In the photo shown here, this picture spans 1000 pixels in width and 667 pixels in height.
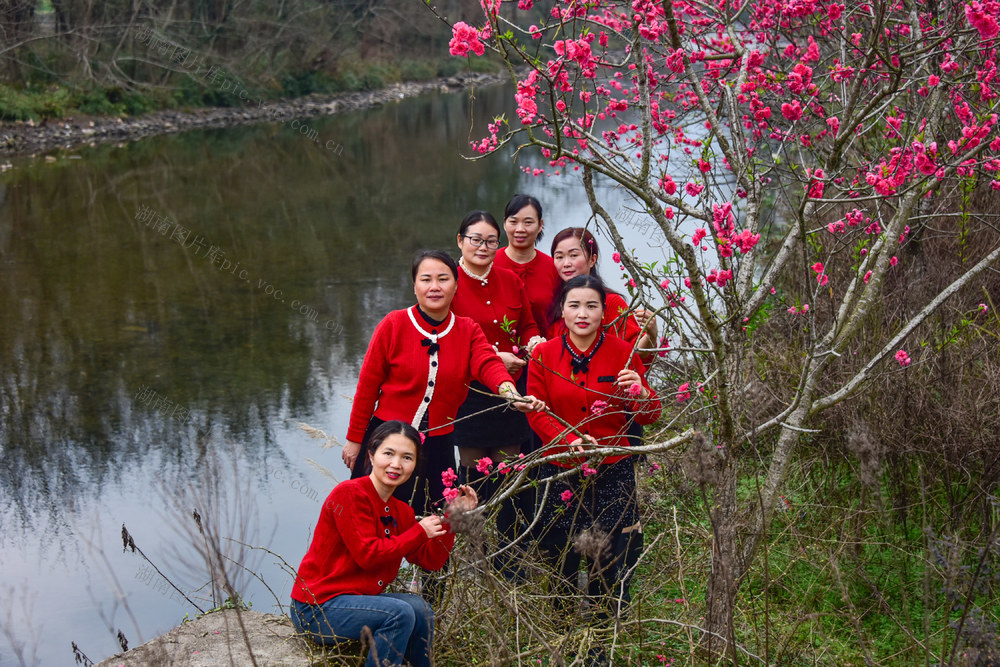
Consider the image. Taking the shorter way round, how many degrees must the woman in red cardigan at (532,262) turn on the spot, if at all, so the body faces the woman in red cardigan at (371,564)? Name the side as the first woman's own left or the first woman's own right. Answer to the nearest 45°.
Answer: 0° — they already face them

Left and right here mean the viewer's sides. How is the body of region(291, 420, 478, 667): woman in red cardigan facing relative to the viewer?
facing the viewer and to the right of the viewer

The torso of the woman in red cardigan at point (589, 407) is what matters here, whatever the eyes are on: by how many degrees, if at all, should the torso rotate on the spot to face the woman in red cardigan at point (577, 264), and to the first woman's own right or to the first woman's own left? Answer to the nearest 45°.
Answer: approximately 180°

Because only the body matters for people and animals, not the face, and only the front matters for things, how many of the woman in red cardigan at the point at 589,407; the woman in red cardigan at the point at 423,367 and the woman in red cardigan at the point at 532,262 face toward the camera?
3

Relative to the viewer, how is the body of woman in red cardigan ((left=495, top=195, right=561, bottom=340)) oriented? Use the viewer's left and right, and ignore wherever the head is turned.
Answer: facing the viewer

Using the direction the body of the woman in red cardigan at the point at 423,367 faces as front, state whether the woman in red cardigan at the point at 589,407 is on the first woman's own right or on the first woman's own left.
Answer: on the first woman's own left

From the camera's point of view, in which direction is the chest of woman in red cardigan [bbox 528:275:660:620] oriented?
toward the camera

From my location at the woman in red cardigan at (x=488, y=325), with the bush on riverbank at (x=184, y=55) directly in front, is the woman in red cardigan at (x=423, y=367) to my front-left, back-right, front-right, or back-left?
back-left

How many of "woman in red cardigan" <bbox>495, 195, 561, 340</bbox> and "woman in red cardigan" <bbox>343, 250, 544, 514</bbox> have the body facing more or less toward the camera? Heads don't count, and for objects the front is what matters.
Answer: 2

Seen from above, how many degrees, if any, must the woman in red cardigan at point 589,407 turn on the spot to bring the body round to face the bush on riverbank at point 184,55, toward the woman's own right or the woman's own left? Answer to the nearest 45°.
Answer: approximately 135° to the woman's own right
